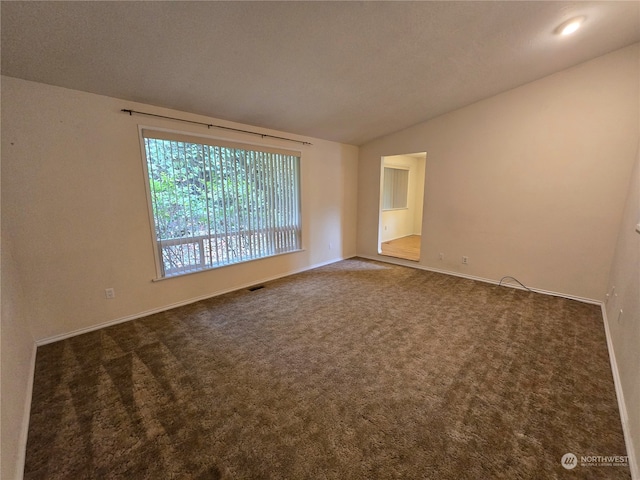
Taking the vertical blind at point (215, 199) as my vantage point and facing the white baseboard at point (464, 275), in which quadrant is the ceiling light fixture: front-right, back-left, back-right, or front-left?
front-right

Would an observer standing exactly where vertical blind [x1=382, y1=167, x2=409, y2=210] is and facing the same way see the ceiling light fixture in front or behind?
in front

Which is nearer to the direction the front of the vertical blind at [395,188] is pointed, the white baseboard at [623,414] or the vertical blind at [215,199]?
the white baseboard

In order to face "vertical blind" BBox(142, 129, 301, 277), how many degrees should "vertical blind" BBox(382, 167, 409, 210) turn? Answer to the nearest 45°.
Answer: approximately 90° to its right

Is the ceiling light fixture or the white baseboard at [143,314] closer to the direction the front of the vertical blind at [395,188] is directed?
the ceiling light fixture

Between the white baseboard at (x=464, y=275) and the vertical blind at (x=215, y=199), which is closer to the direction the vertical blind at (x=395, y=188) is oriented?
the white baseboard

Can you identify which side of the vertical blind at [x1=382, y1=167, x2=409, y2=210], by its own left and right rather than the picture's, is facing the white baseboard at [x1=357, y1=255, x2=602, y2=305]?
front

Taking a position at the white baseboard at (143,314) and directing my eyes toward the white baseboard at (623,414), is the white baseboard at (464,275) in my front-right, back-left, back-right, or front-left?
front-left

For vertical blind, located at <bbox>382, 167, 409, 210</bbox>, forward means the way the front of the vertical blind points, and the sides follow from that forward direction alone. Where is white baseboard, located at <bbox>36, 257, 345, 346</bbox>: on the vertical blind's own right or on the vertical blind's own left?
on the vertical blind's own right

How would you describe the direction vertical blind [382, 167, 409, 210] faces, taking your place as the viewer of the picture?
facing the viewer and to the right of the viewer
